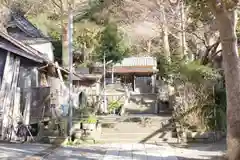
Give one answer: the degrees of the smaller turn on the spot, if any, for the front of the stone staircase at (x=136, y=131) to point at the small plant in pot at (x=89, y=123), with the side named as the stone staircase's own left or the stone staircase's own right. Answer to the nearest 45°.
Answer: approximately 45° to the stone staircase's own right

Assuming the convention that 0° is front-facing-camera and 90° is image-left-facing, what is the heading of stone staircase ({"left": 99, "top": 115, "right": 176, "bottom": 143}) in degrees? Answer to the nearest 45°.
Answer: approximately 0°

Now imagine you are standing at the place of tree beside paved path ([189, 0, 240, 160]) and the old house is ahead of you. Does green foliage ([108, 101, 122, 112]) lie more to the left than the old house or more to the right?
right

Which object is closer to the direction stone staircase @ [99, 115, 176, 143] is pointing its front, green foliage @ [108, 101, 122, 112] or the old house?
the old house

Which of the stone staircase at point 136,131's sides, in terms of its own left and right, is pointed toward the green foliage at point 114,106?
back

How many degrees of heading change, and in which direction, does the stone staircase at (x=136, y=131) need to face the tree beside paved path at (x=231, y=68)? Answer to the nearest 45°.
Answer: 0° — it already faces it

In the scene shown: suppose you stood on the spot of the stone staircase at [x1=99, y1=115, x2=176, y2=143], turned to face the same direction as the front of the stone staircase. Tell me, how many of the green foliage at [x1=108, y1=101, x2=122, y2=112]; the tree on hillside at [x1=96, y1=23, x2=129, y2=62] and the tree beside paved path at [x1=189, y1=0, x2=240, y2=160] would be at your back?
2

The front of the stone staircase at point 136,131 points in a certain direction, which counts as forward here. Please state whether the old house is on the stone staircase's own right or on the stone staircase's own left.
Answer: on the stone staircase's own right

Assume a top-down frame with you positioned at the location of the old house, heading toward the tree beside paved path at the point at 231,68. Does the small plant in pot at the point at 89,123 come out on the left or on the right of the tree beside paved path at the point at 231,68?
left

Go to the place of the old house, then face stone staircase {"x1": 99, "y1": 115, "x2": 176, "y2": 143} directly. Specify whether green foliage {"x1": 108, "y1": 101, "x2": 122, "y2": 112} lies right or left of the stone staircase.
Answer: left

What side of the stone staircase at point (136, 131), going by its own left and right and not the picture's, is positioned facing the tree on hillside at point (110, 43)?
back
